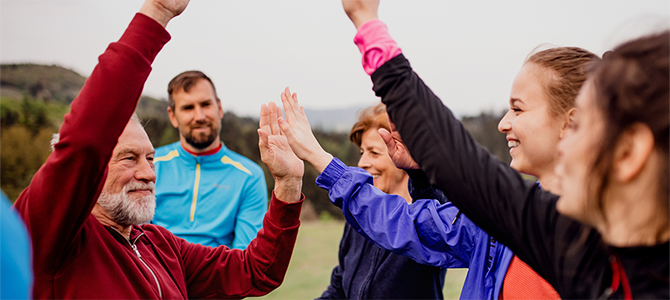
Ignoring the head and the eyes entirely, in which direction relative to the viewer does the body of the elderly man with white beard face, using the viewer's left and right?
facing the viewer and to the right of the viewer

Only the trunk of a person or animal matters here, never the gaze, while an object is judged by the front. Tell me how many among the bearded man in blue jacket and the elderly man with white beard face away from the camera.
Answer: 0

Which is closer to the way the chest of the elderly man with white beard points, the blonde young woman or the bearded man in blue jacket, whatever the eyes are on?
the blonde young woman

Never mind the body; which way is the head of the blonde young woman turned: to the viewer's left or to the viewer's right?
to the viewer's left

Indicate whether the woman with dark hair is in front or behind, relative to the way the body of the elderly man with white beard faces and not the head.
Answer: in front

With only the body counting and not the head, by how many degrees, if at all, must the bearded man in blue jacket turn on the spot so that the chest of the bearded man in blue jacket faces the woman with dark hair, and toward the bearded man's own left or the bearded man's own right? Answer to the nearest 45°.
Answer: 0° — they already face them

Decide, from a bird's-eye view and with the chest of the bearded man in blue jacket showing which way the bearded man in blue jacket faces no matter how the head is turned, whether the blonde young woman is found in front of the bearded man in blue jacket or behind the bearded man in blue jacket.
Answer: in front

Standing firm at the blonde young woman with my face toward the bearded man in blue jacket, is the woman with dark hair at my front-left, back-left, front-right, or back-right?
back-left

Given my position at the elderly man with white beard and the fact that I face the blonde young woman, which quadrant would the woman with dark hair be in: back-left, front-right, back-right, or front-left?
front-right

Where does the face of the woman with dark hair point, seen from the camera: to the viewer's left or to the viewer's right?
to the viewer's left

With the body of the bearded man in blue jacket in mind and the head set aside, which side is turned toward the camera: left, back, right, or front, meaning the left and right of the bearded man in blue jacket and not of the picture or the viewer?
front

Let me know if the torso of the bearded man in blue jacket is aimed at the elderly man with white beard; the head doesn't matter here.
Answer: yes

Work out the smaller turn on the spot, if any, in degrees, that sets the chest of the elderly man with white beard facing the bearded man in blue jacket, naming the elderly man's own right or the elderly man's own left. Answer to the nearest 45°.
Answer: approximately 135° to the elderly man's own left
